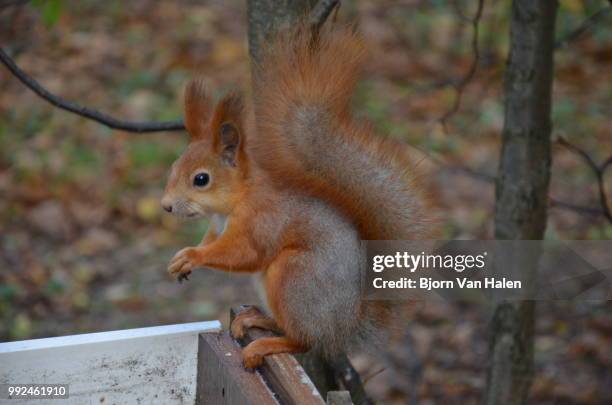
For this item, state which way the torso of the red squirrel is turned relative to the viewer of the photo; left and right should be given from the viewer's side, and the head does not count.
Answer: facing to the left of the viewer

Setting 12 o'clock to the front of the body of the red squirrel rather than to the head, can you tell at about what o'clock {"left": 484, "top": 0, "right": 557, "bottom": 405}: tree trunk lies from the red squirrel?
The tree trunk is roughly at 5 o'clock from the red squirrel.
